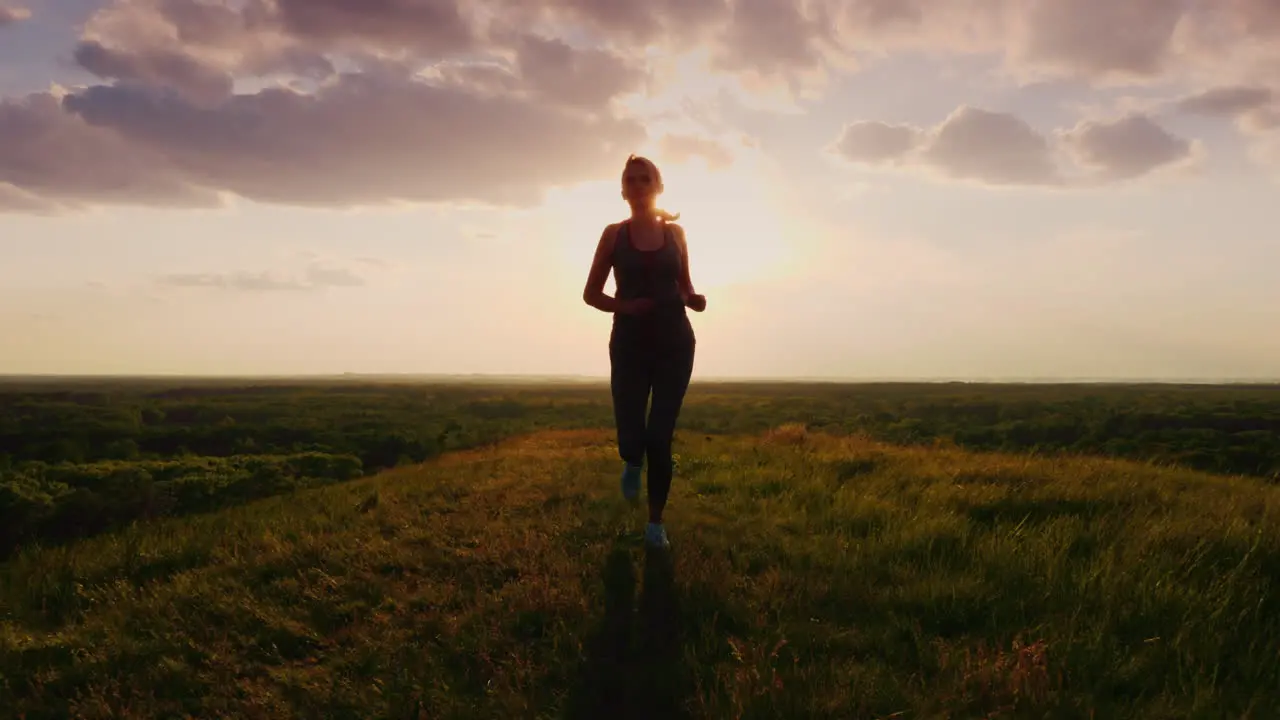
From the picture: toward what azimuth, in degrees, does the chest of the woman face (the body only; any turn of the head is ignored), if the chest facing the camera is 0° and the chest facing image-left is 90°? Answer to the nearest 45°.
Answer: approximately 0°
